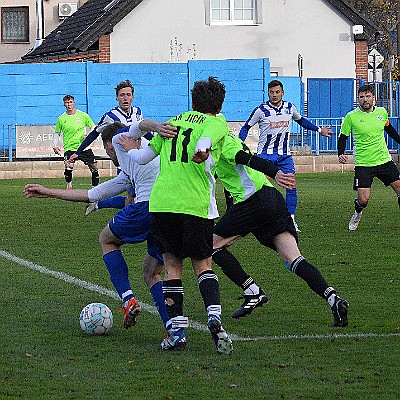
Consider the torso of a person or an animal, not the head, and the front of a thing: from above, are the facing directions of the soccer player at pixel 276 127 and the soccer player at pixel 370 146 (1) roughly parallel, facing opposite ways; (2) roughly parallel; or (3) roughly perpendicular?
roughly parallel

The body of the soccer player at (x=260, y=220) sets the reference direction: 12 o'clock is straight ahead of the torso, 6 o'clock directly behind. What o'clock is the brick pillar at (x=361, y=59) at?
The brick pillar is roughly at 3 o'clock from the soccer player.

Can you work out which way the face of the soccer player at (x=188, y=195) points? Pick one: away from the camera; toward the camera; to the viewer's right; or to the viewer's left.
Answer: away from the camera

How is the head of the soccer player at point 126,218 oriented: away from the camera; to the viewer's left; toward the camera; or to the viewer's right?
to the viewer's left

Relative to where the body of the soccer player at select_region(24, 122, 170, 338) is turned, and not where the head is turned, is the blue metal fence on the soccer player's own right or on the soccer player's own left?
on the soccer player's own right

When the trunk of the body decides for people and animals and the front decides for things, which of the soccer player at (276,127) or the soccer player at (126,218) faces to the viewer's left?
the soccer player at (126,218)

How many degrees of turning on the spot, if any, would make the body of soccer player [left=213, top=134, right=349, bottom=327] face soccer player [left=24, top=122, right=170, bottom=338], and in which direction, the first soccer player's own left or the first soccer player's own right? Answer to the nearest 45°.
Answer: approximately 45° to the first soccer player's own left

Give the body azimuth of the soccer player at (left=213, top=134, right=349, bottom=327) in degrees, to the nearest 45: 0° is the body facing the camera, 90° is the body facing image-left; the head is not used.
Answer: approximately 90°

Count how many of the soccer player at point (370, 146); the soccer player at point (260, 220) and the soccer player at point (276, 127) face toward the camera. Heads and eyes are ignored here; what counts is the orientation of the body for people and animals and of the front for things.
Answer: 2

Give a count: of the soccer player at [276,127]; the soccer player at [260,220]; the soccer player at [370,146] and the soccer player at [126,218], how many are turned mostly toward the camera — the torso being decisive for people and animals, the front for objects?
2

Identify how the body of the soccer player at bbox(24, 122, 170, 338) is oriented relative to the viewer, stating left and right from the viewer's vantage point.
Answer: facing to the left of the viewer

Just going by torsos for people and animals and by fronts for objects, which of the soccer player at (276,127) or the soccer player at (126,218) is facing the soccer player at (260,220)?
the soccer player at (276,127)

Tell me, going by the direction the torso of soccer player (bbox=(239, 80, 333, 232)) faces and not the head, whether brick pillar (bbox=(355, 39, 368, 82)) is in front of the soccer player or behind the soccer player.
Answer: behind

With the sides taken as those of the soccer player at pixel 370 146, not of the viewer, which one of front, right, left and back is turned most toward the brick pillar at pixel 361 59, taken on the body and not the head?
back

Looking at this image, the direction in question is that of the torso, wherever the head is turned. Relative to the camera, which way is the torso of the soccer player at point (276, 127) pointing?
toward the camera

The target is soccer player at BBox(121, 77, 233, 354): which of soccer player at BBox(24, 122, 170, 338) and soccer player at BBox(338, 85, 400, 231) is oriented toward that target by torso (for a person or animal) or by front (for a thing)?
soccer player at BBox(338, 85, 400, 231)

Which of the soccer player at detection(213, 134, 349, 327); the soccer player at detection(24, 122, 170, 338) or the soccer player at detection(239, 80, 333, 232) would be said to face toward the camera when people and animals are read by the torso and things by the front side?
the soccer player at detection(239, 80, 333, 232)
